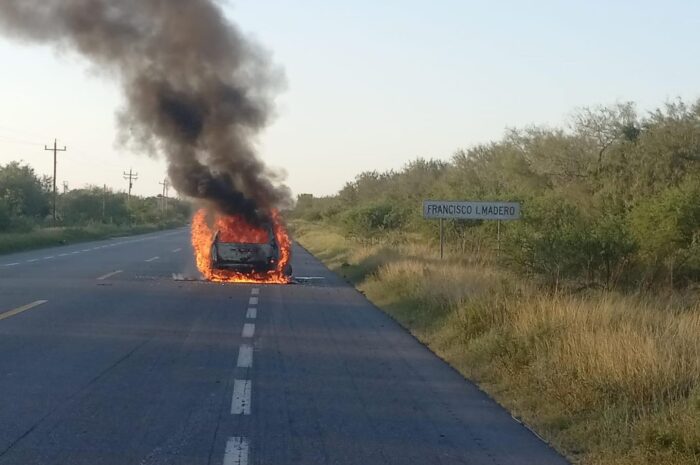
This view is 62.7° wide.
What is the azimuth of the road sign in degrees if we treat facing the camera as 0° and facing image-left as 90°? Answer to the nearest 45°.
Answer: approximately 0°

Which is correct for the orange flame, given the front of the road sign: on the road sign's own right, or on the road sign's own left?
on the road sign's own right
